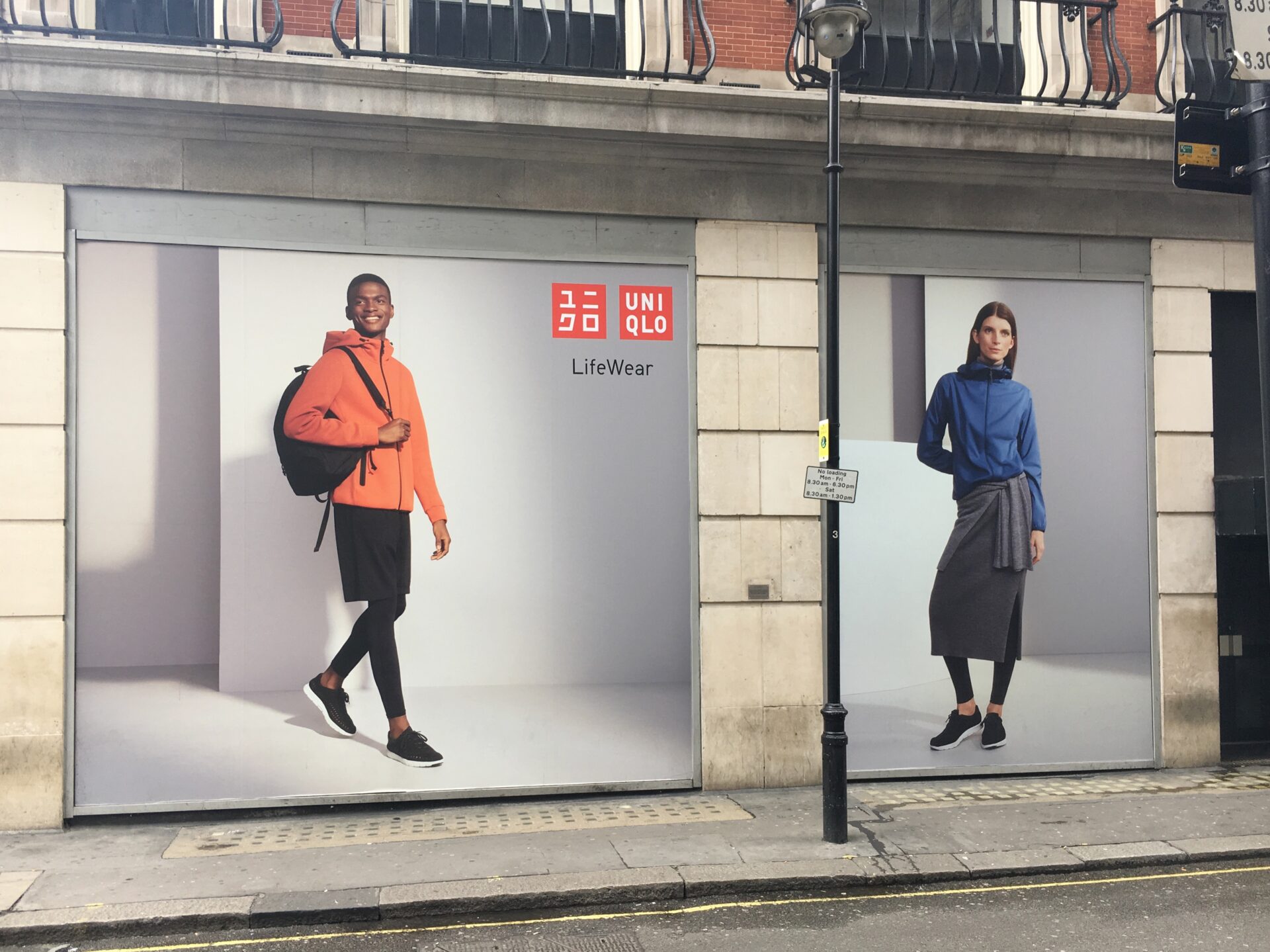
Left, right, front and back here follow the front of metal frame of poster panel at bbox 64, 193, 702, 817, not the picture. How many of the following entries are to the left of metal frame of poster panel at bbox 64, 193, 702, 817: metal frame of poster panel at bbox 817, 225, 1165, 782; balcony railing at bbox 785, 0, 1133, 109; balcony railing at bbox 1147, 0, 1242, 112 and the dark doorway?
4

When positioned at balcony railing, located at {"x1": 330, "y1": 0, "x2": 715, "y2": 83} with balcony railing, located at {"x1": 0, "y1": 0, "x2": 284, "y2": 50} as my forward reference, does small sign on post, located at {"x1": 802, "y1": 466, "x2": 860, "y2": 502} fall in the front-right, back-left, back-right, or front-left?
back-left

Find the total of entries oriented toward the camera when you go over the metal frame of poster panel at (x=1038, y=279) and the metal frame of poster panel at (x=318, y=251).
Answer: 2

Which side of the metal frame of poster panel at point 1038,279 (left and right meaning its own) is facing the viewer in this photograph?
front

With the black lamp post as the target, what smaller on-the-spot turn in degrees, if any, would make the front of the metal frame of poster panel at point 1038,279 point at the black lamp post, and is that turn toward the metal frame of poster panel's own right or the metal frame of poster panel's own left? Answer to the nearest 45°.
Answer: approximately 45° to the metal frame of poster panel's own right

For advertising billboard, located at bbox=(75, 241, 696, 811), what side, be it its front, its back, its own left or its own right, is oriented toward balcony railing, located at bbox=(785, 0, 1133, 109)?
left

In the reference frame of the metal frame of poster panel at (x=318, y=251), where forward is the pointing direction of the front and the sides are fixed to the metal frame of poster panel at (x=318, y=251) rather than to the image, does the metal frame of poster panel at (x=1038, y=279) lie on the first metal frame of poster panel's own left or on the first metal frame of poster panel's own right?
on the first metal frame of poster panel's own left

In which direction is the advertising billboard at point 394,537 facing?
toward the camera

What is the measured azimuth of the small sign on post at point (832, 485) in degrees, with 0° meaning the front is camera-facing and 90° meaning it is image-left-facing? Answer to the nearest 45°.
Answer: approximately 0°

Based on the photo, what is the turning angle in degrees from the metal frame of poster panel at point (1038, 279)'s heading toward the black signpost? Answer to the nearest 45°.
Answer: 0° — it already faces it

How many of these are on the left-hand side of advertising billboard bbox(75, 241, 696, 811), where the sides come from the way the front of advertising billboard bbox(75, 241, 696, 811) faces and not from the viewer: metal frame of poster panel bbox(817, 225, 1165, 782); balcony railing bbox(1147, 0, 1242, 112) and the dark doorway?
3

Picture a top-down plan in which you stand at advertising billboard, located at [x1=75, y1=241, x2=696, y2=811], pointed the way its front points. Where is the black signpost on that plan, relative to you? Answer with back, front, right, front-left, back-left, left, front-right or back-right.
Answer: front-left

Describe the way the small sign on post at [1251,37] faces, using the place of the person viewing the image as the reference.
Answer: facing the viewer

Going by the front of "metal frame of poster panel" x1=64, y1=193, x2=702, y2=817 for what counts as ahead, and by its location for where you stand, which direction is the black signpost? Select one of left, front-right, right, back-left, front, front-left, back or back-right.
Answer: front-left

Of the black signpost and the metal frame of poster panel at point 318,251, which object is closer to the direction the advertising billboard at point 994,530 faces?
the black signpost

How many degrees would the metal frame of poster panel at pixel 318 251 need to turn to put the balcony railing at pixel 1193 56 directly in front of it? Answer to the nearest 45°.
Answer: approximately 90° to its left
